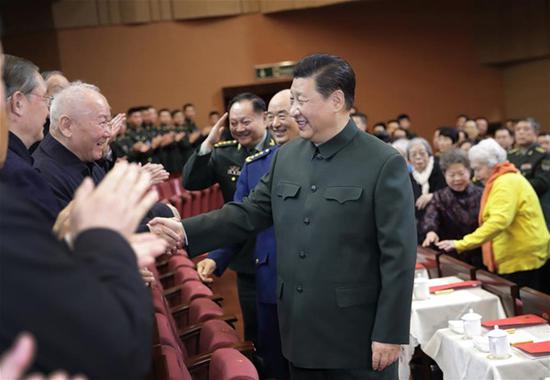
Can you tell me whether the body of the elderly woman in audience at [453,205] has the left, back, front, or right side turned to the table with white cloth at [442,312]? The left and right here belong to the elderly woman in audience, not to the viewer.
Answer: front

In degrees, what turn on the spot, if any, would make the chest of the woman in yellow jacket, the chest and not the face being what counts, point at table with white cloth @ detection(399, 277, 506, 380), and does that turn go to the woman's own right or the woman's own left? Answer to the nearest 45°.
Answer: approximately 90° to the woman's own left

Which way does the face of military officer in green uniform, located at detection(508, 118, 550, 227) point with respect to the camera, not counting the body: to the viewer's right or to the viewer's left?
to the viewer's left

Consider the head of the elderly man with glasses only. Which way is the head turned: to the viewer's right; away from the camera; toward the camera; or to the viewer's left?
to the viewer's right

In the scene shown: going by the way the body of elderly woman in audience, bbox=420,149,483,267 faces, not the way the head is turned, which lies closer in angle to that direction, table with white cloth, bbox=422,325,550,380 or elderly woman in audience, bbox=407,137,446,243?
the table with white cloth

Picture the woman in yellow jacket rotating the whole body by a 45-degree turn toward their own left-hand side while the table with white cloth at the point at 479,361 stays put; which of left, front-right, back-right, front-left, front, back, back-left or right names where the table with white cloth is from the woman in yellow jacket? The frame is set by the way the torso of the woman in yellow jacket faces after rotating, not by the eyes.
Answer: front-left

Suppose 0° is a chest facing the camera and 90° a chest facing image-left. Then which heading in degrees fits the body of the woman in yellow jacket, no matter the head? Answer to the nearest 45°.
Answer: approximately 90°

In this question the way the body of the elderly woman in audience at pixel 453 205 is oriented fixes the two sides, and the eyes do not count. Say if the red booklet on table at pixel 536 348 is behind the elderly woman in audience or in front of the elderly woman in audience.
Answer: in front

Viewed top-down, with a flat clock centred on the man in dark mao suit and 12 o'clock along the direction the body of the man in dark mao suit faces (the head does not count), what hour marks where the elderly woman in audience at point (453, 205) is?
The elderly woman in audience is roughly at 5 o'clock from the man in dark mao suit.

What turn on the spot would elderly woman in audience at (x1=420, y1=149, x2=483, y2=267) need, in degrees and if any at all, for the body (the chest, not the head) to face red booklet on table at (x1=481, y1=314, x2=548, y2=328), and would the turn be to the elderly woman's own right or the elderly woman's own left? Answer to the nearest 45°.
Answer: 0° — they already face it

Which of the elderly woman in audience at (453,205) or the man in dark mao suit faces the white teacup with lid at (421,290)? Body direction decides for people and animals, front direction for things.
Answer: the elderly woman in audience
